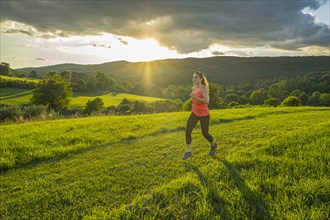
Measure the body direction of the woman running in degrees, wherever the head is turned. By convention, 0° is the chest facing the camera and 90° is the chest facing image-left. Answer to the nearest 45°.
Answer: approximately 45°
